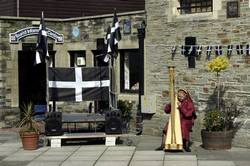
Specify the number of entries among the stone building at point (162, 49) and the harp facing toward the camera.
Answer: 2

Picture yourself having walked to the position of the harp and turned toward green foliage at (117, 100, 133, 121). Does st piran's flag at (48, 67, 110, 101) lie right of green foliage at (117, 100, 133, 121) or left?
left

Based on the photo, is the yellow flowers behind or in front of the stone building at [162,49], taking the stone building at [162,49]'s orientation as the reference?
in front

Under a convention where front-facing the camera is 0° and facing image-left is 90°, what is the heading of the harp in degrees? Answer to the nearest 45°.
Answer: approximately 0°
